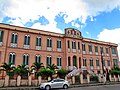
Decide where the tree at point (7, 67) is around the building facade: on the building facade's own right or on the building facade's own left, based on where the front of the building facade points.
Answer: on the building facade's own right

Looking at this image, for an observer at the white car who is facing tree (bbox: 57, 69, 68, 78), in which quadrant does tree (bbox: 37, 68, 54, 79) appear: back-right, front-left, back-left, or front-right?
front-left

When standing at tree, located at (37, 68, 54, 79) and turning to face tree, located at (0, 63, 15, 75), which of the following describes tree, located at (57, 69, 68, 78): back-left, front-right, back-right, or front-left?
back-right

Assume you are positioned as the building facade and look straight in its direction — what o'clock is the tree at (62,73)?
The tree is roughly at 1 o'clock from the building facade.

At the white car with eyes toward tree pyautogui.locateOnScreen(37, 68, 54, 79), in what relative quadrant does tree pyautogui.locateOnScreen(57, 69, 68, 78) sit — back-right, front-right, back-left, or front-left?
front-right

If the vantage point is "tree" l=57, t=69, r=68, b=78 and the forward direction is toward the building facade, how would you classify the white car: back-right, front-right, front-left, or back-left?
back-left

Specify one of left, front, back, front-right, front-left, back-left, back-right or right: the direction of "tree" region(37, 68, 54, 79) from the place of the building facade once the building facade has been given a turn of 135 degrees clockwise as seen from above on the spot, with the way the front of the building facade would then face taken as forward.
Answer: left

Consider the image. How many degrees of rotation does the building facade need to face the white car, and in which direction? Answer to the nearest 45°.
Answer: approximately 45° to its right

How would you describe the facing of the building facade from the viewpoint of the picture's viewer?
facing the viewer and to the right of the viewer
